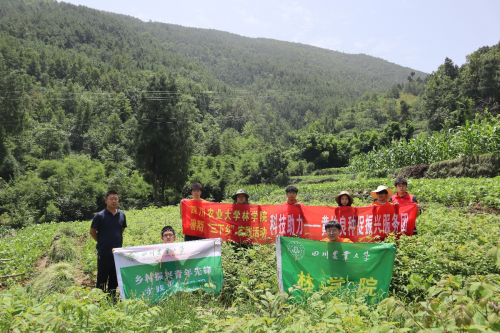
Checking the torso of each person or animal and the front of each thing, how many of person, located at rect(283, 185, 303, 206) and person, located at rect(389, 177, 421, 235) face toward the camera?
2

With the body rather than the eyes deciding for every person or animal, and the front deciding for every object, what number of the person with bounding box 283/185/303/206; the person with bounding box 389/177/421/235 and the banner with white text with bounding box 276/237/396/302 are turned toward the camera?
3

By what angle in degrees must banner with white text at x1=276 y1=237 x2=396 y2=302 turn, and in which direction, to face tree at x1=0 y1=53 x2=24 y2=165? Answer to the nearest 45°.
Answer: approximately 135° to its right

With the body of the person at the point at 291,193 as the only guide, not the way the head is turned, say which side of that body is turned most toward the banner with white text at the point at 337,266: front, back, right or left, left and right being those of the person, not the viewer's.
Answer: front

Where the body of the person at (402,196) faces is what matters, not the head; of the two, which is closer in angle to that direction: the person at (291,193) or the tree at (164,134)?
the person

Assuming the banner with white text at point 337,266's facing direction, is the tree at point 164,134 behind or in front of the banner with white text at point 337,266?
behind

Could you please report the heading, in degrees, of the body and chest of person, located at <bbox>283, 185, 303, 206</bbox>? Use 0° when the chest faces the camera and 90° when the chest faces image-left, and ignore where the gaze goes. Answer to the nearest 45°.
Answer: approximately 0°

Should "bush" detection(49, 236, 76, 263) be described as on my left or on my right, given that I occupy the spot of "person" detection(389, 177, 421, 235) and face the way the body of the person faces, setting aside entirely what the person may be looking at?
on my right

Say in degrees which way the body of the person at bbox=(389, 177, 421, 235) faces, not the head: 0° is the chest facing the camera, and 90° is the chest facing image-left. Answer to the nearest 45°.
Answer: approximately 0°

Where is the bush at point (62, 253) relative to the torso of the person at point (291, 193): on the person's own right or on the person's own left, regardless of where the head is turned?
on the person's own right

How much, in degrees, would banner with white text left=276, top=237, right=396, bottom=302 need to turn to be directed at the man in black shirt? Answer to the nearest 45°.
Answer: approximately 90° to its right
